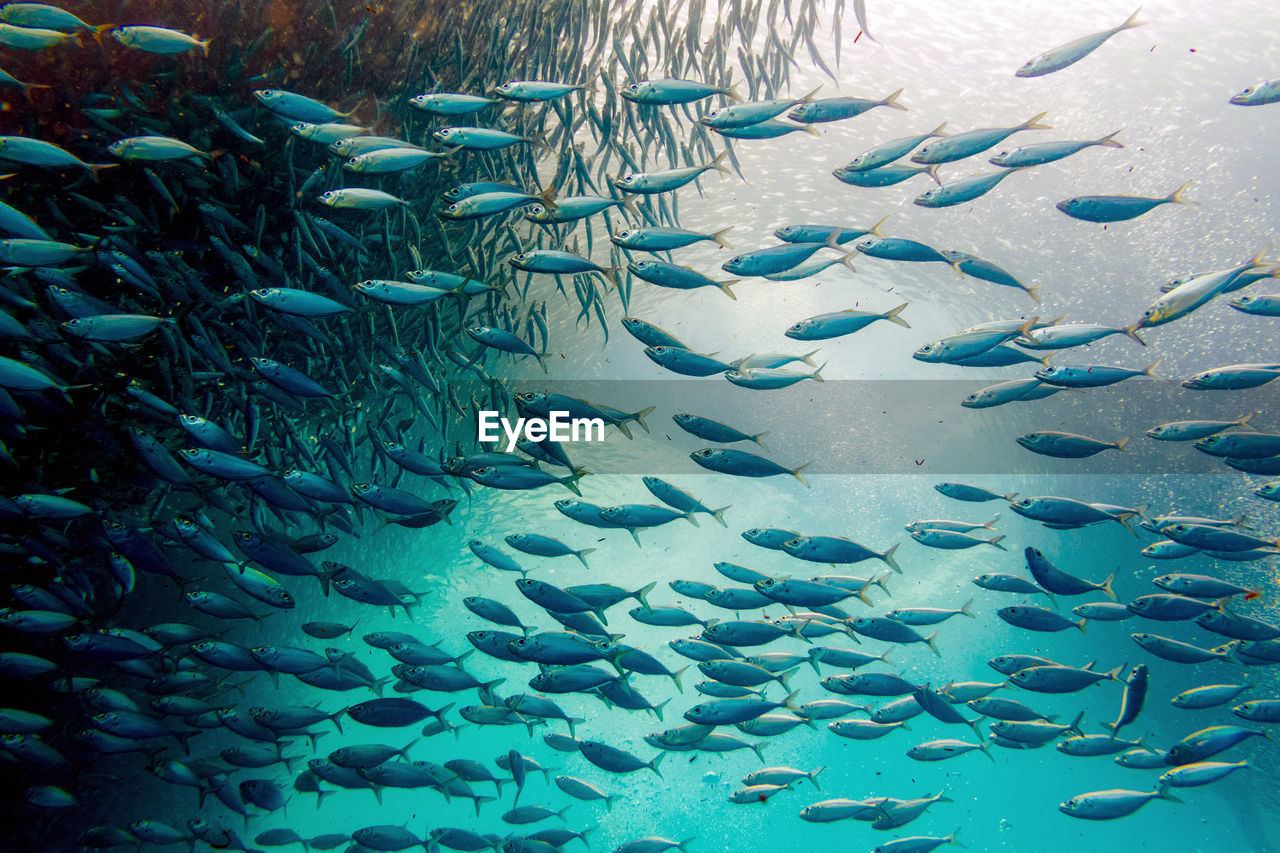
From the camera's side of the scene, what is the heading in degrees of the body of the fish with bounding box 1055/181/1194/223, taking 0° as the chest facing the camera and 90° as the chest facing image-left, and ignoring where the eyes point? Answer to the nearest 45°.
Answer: approximately 90°
